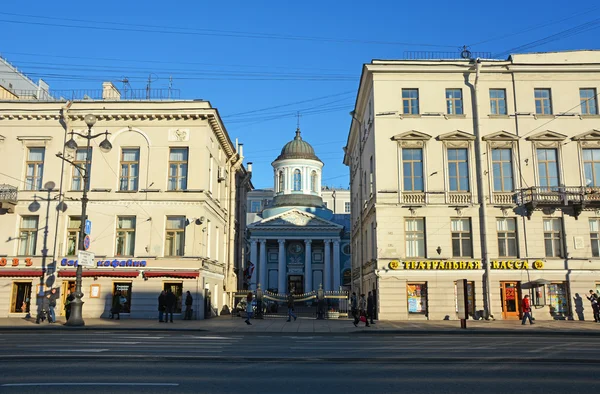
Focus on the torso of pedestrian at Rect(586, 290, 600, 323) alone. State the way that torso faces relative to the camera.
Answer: to the viewer's left

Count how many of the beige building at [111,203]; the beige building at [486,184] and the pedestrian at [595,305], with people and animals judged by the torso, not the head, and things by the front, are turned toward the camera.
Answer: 2

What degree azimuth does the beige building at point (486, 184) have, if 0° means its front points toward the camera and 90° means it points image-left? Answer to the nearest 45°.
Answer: approximately 0°

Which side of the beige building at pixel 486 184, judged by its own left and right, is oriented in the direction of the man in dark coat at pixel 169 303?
right

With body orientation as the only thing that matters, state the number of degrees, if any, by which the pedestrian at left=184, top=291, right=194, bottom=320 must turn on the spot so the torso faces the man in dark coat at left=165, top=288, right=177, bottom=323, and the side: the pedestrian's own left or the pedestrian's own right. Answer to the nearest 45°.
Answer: approximately 45° to the pedestrian's own left

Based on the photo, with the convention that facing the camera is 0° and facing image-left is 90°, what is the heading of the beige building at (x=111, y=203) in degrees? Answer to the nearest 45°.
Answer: approximately 0°
